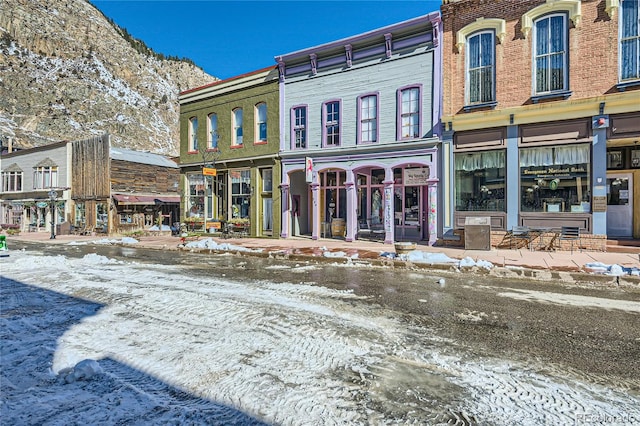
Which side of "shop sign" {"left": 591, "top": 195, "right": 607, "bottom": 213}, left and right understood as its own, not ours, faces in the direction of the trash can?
right

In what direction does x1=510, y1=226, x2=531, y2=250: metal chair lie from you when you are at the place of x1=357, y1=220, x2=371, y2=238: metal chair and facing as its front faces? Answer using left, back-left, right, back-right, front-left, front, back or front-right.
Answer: front-left

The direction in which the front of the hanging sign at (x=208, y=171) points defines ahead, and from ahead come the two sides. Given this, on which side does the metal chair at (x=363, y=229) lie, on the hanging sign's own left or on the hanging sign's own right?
on the hanging sign's own left

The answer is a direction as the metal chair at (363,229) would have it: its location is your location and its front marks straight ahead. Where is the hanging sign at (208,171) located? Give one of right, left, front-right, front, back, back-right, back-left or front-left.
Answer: right

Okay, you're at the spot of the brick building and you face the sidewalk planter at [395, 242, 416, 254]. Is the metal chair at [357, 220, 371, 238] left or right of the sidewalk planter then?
right

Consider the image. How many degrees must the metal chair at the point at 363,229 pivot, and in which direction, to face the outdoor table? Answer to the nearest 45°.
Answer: approximately 45° to its left

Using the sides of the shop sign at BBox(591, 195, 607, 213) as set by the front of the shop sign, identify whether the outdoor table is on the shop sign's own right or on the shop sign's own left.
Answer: on the shop sign's own right

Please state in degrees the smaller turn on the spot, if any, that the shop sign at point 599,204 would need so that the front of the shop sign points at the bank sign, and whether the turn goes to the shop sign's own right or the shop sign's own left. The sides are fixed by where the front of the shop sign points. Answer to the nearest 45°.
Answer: approximately 90° to the shop sign's own right

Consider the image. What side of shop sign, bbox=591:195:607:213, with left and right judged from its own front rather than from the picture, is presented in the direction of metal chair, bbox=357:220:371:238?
right

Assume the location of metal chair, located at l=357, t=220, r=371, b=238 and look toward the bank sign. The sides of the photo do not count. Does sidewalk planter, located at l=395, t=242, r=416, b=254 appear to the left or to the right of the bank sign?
right

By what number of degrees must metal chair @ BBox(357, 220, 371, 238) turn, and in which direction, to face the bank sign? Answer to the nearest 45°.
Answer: approximately 45° to its left
